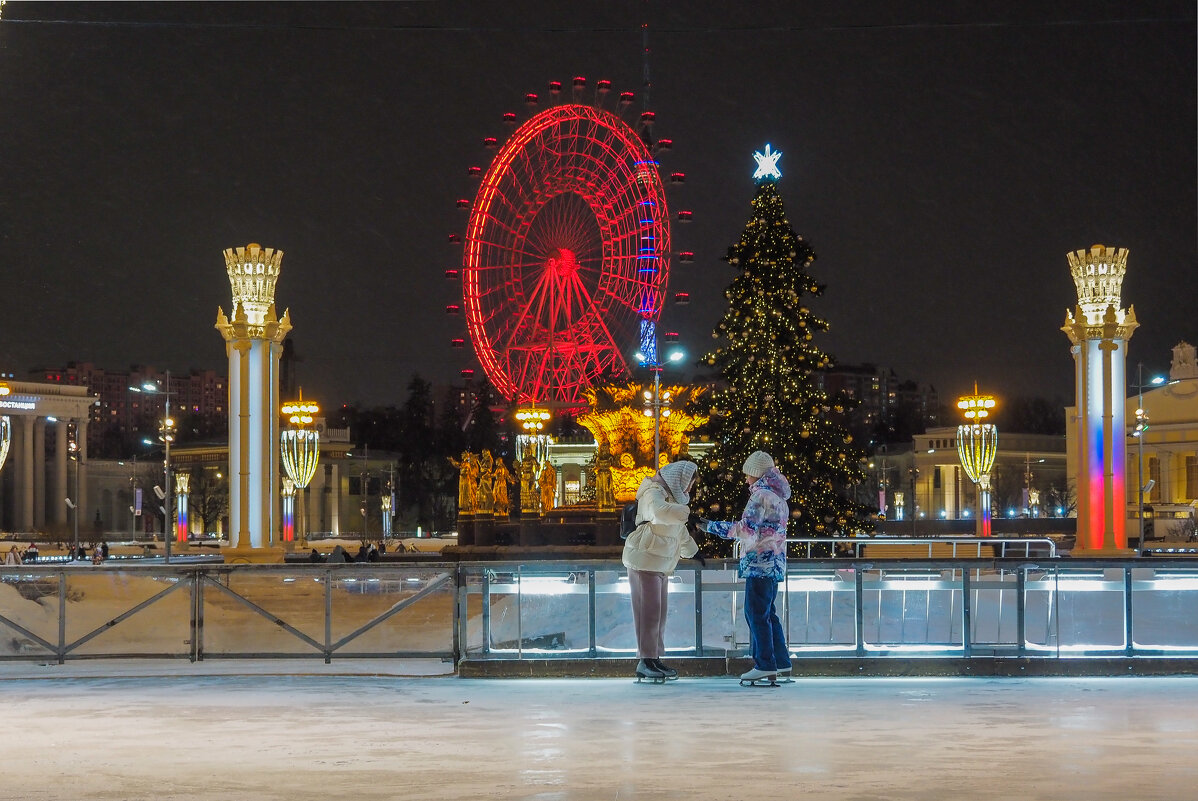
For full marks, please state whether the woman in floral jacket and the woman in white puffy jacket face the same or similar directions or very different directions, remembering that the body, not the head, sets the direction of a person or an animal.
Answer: very different directions

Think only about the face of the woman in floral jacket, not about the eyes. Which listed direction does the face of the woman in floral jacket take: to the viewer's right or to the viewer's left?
to the viewer's left

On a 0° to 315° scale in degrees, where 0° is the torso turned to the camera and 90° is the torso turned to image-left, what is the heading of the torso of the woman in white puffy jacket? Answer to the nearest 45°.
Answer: approximately 270°

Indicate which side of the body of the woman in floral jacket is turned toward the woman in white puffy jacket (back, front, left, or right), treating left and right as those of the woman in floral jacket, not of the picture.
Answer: front

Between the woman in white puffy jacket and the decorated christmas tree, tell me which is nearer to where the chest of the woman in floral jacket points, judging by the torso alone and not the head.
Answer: the woman in white puffy jacket

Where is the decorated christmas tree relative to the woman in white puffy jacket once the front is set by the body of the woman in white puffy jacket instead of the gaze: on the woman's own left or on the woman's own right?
on the woman's own left

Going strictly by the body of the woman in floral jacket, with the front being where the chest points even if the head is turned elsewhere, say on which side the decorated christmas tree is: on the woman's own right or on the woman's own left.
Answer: on the woman's own right

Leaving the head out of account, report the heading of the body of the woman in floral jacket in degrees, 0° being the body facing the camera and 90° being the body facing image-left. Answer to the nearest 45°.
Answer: approximately 90°

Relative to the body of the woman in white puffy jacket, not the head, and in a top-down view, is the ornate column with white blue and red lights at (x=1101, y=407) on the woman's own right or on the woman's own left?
on the woman's own left

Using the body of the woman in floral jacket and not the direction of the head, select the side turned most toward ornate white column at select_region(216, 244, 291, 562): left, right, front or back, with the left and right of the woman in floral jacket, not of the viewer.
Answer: right

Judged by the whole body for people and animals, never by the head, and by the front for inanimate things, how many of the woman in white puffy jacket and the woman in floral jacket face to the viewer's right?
1
